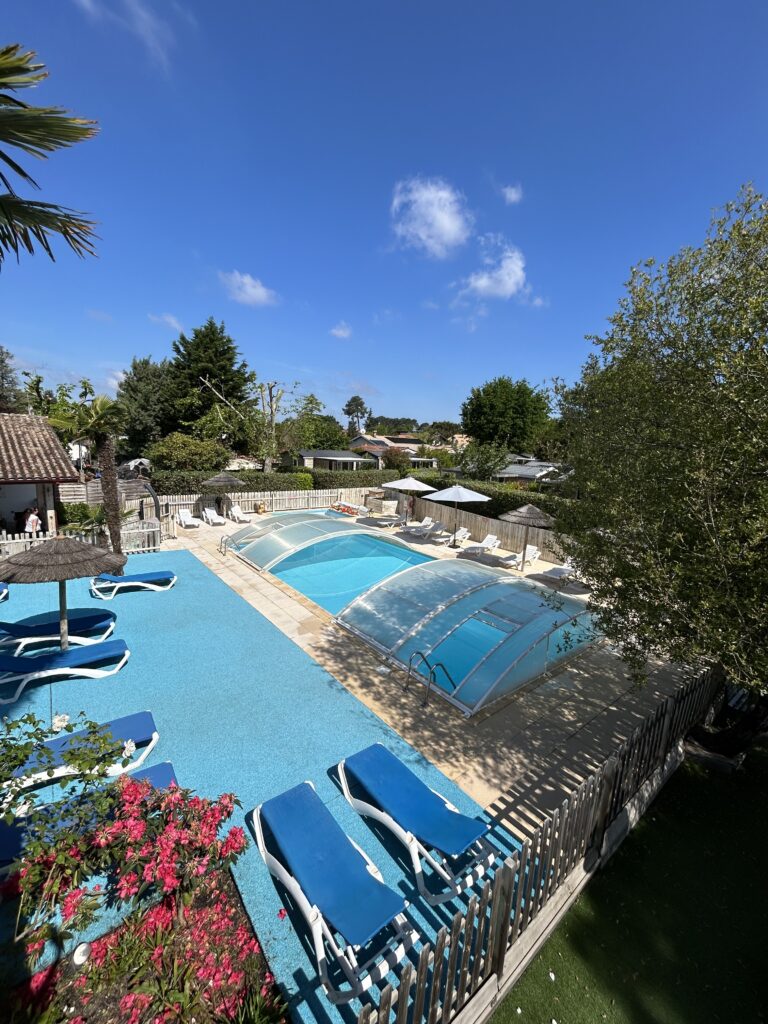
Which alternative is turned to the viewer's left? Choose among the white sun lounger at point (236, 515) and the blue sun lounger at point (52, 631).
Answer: the blue sun lounger

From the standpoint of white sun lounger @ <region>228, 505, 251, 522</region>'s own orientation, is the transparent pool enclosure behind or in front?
in front

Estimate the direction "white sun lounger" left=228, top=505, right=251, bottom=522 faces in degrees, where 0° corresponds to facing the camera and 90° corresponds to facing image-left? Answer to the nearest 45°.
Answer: approximately 315°

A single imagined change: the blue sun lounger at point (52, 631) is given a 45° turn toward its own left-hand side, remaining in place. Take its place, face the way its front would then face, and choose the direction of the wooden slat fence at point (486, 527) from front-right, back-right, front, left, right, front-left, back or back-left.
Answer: back-left

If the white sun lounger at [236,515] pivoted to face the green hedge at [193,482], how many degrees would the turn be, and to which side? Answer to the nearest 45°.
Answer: approximately 180°

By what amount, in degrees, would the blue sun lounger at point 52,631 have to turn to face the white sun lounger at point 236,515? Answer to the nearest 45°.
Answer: approximately 135° to its right

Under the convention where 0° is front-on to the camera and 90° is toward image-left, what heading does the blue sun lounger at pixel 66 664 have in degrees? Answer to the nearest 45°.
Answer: approximately 90°

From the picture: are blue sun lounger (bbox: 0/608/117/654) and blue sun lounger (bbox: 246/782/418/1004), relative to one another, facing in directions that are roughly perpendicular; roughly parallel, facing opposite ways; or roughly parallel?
roughly perpendicular

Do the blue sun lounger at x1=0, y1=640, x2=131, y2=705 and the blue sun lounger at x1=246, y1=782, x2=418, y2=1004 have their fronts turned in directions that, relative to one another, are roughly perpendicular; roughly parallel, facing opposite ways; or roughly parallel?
roughly perpendicular

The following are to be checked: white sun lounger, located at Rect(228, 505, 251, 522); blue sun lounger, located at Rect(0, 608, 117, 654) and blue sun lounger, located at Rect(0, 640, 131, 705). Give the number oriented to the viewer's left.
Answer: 2

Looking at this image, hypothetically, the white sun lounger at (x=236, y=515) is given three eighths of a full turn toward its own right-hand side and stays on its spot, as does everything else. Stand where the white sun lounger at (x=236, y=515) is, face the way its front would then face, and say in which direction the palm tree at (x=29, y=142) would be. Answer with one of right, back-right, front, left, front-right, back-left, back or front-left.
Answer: left

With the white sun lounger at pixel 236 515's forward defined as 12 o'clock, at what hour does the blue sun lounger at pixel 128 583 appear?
The blue sun lounger is roughly at 2 o'clock from the white sun lounger.
